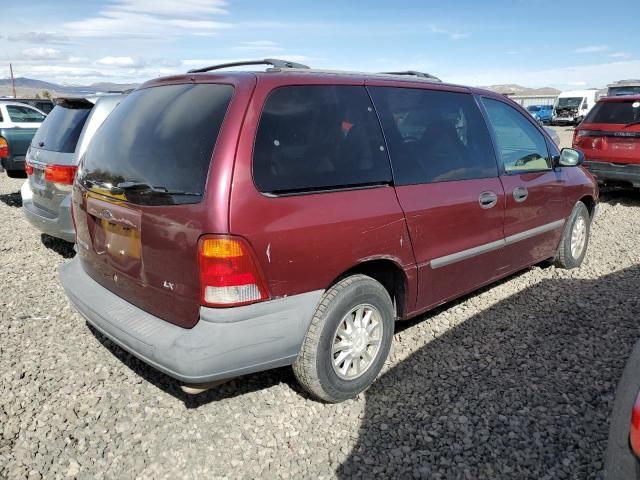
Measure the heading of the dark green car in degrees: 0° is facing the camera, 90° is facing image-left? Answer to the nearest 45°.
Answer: approximately 225°

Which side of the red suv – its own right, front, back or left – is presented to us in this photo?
back

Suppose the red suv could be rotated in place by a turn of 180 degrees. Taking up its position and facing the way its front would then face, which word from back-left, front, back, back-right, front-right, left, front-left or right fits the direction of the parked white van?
back

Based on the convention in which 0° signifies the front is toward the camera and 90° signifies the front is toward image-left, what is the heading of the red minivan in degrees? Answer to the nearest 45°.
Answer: approximately 225°

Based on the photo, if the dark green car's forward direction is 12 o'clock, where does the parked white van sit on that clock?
The parked white van is roughly at 1 o'clock from the dark green car.

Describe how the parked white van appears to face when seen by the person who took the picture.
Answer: facing the viewer and to the left of the viewer

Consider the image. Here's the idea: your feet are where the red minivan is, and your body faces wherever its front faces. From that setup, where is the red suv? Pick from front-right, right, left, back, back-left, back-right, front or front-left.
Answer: front
